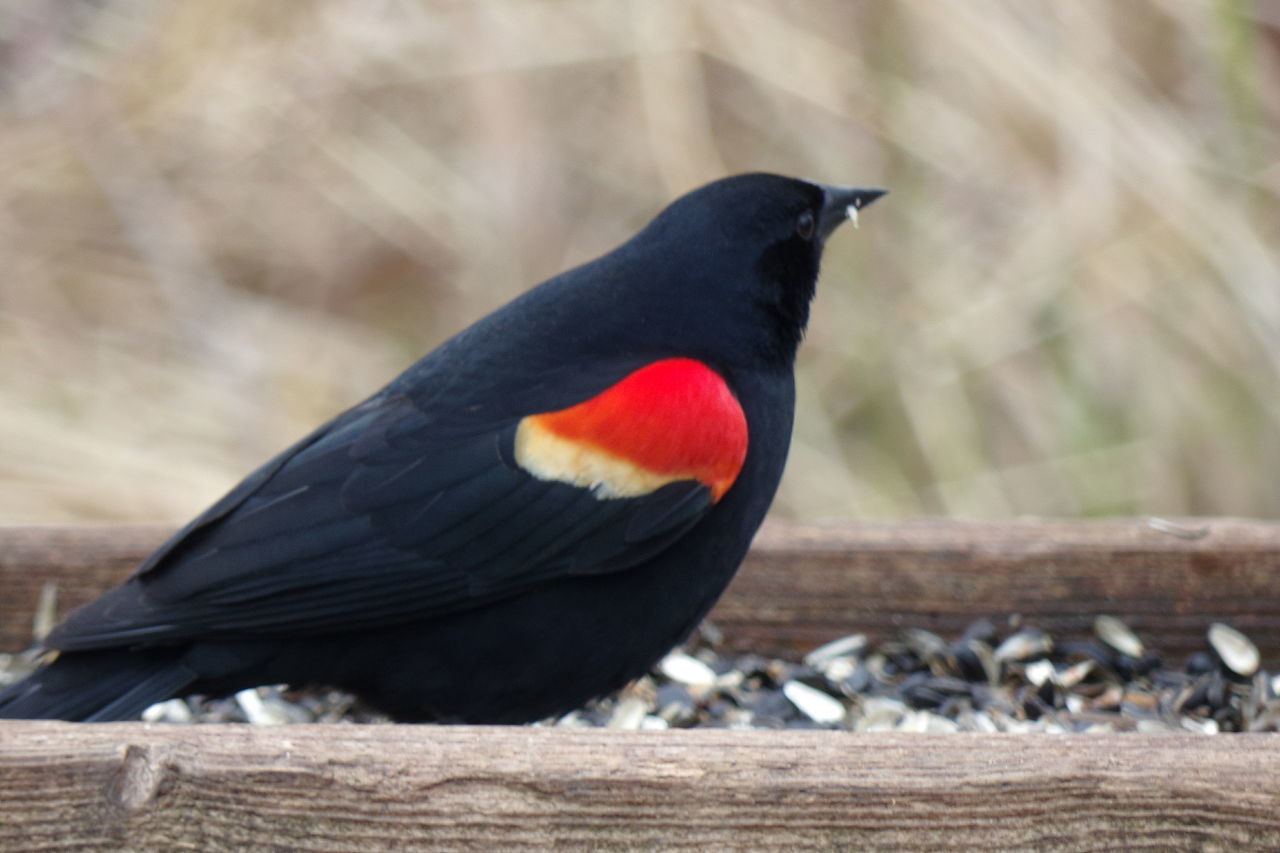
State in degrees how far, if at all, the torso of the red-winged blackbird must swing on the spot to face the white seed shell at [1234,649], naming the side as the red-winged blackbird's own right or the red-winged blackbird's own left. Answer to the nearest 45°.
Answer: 0° — it already faces it

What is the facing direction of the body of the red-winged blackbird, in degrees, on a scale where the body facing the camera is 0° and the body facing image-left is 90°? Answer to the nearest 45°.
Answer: approximately 270°

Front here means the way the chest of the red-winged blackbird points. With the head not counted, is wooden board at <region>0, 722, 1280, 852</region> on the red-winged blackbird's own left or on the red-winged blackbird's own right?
on the red-winged blackbird's own right

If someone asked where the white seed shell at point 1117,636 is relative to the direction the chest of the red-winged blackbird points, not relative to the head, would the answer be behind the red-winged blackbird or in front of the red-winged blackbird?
in front
